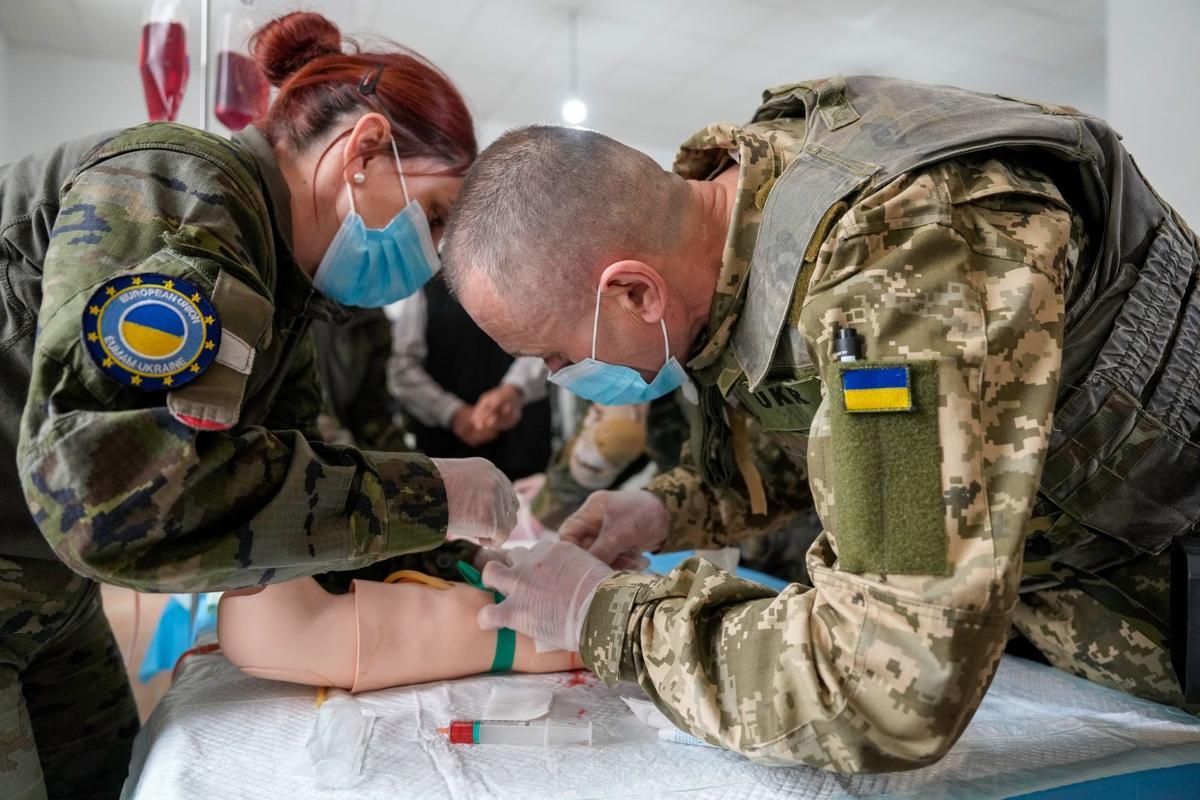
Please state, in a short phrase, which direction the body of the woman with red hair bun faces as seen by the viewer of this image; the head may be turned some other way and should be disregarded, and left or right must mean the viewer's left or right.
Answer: facing to the right of the viewer

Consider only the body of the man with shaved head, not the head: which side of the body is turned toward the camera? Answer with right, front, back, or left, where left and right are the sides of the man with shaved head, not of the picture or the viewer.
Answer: left

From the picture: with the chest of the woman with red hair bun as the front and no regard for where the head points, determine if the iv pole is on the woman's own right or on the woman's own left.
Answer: on the woman's own left

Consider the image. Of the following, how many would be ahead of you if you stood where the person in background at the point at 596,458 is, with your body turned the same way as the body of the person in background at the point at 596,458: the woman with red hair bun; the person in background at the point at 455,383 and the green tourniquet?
2

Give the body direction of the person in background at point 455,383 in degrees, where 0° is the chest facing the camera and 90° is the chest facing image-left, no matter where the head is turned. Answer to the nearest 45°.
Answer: approximately 0°

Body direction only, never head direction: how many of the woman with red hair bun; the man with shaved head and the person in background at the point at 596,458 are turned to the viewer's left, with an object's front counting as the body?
1

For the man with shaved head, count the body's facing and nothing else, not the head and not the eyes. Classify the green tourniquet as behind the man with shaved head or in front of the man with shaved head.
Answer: in front

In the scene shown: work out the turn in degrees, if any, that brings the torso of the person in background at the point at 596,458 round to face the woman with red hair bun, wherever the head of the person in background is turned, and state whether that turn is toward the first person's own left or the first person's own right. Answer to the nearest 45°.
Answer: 0° — they already face them

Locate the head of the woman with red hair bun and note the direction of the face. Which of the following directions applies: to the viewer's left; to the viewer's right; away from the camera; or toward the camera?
to the viewer's right

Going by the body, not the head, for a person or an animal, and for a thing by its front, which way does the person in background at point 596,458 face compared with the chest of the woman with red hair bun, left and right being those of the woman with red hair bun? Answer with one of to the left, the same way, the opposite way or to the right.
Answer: to the right

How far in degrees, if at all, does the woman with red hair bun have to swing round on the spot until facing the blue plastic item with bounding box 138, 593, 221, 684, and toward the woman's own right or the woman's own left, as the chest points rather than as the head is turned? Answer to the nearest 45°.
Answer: approximately 90° to the woman's own left

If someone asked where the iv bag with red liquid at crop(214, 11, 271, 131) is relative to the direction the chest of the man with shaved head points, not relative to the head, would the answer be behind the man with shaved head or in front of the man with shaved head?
in front

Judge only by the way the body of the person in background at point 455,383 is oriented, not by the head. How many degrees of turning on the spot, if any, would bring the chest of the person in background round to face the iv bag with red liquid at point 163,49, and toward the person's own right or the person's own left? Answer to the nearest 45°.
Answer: approximately 45° to the person's own right

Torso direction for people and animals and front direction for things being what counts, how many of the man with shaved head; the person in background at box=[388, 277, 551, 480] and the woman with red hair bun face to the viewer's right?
1

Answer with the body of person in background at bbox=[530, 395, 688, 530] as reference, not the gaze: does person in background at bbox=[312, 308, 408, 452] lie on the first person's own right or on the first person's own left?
on the first person's own right

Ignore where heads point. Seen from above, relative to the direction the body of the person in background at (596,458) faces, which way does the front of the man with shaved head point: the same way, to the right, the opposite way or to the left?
to the right

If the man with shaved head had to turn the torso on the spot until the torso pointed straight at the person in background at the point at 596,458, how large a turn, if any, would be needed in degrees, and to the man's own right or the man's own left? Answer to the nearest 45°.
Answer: approximately 45° to the man's own right
